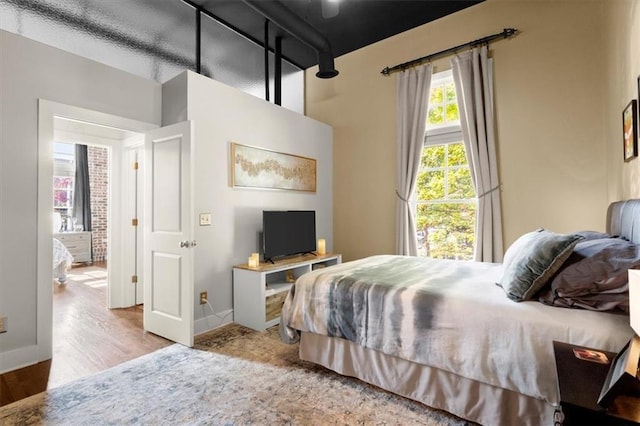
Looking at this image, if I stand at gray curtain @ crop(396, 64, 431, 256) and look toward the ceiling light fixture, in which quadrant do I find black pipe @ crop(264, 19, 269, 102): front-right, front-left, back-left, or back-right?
front-right

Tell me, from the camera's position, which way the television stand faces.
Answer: facing the viewer and to the right of the viewer

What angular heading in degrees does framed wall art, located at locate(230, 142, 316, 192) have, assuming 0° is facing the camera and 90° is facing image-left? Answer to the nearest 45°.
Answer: approximately 315°

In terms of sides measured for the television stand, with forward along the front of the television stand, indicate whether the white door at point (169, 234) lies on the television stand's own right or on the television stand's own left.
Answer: on the television stand's own right

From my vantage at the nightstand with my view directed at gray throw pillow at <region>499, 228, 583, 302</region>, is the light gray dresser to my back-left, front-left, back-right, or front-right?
front-left

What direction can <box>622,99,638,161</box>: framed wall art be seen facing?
to the viewer's left

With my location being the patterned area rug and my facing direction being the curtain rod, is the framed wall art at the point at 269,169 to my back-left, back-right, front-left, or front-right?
front-left

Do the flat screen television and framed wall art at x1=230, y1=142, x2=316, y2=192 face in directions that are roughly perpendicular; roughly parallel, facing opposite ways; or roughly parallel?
roughly parallel

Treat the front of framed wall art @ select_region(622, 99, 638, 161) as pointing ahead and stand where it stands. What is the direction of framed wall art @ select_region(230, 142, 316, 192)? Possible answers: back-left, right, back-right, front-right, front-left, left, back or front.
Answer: front
